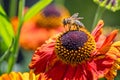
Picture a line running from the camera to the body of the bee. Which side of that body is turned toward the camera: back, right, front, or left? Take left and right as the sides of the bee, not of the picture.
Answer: left
